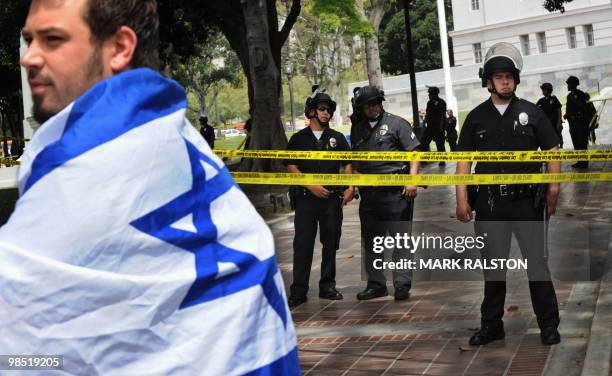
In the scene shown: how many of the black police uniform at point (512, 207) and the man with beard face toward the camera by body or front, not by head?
1

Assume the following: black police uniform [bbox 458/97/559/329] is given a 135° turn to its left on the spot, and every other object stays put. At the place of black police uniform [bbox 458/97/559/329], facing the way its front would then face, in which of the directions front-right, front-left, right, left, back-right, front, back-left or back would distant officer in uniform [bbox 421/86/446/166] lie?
front-left

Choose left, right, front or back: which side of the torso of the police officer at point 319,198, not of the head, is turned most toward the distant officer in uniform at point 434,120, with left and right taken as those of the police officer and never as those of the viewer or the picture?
back

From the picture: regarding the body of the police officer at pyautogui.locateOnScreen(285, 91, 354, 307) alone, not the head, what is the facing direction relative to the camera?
toward the camera

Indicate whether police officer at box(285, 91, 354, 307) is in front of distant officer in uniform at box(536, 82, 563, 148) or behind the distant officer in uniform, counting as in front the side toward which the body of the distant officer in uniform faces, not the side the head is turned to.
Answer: in front

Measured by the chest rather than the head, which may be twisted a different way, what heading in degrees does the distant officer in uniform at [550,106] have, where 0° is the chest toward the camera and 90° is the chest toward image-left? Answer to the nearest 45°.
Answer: approximately 45°

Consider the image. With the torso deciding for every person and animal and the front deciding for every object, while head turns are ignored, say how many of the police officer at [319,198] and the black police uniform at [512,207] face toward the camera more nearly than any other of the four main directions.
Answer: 2

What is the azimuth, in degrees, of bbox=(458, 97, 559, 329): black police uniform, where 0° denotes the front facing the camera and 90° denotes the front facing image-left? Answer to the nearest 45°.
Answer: approximately 0°

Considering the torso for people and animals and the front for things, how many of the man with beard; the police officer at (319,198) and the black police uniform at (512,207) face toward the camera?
2

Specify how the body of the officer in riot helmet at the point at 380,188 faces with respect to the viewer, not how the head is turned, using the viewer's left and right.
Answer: facing the viewer and to the left of the viewer
